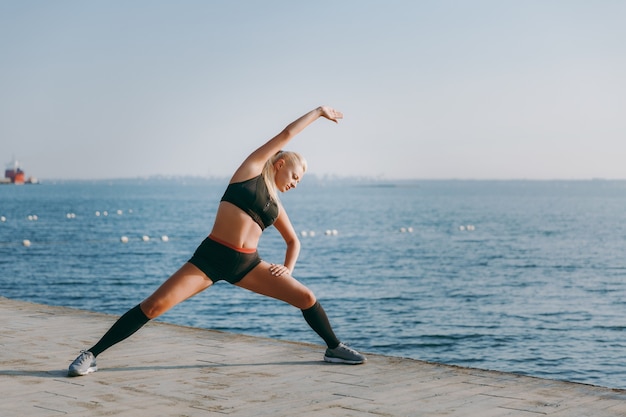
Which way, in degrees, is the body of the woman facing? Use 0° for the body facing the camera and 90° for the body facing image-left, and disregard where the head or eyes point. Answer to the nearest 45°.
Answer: approximately 315°
